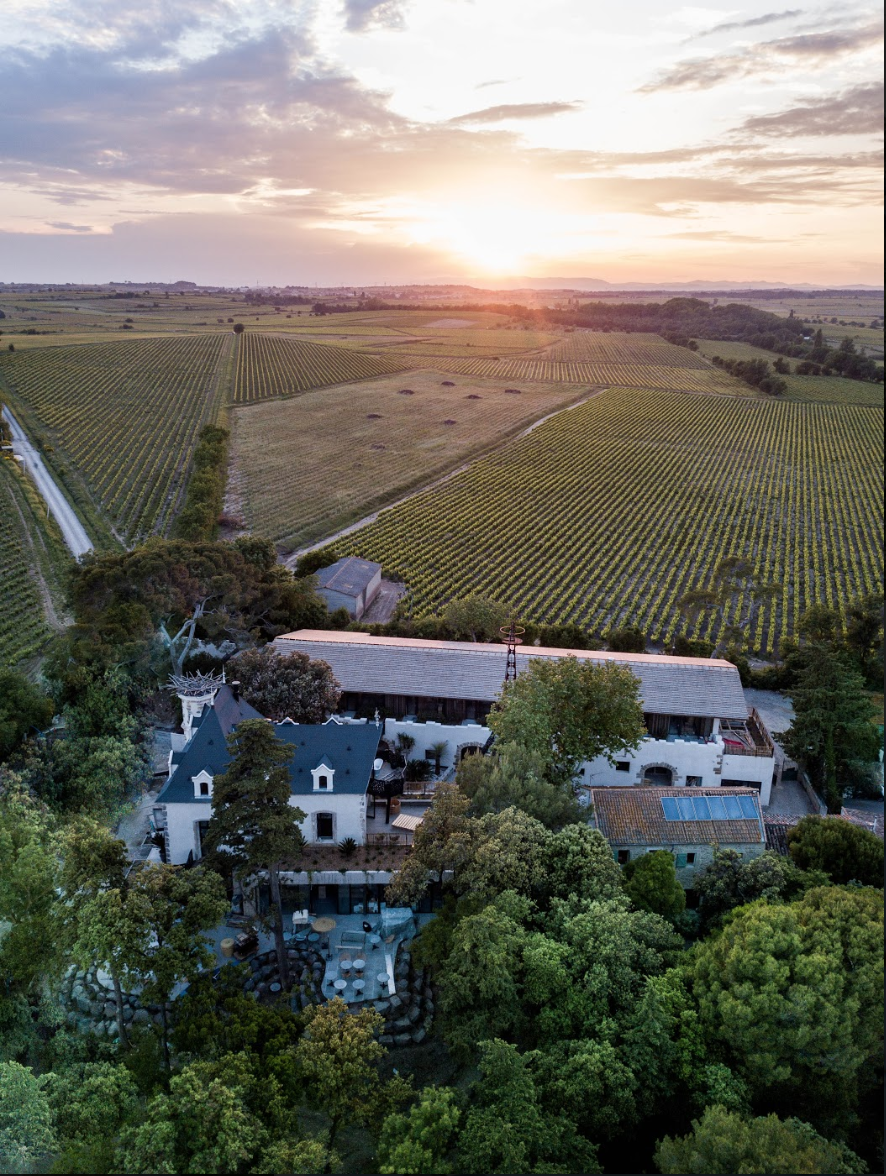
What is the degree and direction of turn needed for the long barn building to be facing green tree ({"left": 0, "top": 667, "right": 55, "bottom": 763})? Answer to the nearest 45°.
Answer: approximately 90° to its right

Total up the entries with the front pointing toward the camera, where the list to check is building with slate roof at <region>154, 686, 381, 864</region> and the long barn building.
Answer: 2

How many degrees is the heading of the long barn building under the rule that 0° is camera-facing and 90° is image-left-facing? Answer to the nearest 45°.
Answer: approximately 0°

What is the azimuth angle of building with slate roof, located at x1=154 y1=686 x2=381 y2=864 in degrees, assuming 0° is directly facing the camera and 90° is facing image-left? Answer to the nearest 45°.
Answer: approximately 0°

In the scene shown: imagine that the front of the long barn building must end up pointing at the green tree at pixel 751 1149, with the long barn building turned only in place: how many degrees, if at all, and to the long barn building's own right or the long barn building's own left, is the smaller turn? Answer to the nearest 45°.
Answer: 0° — it already faces it

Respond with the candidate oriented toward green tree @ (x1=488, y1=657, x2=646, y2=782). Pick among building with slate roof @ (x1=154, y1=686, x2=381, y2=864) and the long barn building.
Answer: the long barn building
